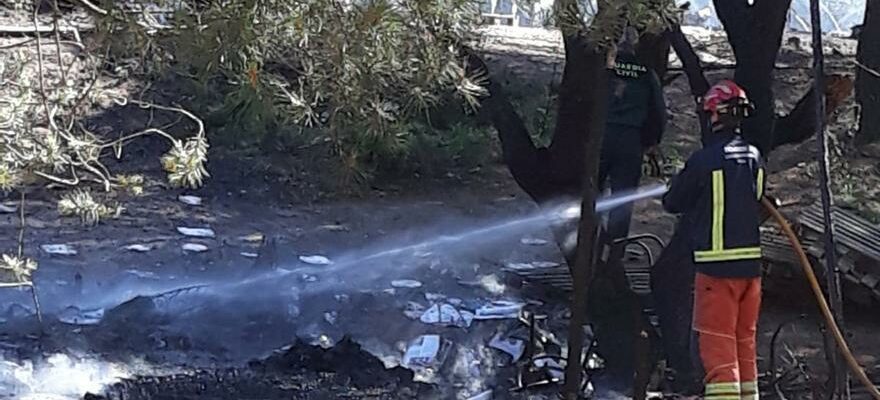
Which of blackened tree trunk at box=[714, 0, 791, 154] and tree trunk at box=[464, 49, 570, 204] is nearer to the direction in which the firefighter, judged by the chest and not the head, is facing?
the tree trunk

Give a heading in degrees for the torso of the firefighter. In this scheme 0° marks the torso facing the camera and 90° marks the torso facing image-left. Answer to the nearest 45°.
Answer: approximately 135°

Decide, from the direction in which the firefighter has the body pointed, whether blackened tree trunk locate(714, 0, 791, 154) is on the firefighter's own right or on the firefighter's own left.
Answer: on the firefighter's own right

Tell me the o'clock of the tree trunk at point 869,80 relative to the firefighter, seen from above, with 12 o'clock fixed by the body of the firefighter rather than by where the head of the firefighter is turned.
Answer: The tree trunk is roughly at 2 o'clock from the firefighter.
